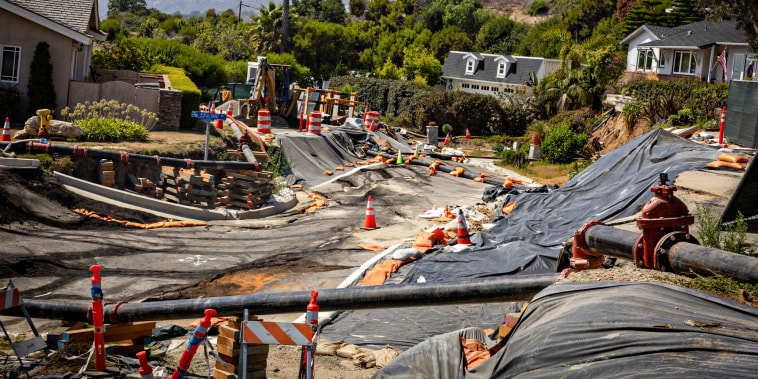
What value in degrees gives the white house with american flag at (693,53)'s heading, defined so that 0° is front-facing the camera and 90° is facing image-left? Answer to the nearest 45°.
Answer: approximately 0°

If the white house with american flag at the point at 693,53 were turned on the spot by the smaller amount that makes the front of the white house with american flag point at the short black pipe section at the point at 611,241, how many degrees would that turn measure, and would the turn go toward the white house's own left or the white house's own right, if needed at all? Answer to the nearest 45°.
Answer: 0° — it already faces it

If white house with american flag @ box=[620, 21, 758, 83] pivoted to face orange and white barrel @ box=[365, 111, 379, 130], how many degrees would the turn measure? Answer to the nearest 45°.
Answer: approximately 45° to its right

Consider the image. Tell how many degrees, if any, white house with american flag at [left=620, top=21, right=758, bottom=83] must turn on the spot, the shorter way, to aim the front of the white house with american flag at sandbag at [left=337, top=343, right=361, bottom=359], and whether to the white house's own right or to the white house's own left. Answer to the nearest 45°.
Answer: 0° — it already faces it

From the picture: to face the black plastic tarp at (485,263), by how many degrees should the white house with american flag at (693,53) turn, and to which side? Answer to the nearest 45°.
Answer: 0° — it already faces it

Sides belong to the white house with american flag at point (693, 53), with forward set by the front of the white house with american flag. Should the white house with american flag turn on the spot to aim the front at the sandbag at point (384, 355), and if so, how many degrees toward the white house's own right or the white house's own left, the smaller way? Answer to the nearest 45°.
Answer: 0° — it already faces it

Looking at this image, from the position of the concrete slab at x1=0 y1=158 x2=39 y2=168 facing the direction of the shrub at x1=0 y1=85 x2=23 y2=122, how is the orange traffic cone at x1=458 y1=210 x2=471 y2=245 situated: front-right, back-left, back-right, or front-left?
back-right
